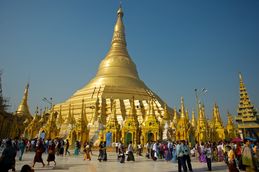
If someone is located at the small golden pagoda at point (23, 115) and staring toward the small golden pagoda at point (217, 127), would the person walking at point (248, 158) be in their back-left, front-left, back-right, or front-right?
front-right
